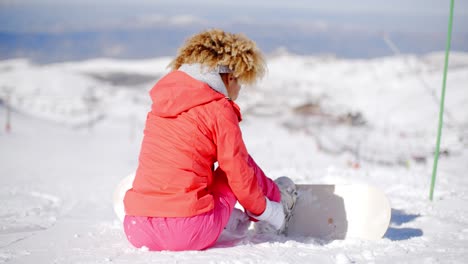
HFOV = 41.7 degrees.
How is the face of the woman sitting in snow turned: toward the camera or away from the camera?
away from the camera

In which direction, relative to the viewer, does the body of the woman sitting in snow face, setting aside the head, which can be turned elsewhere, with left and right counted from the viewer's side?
facing away from the viewer and to the right of the viewer
